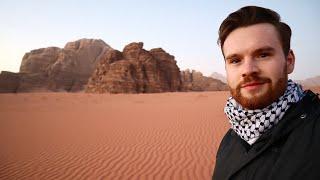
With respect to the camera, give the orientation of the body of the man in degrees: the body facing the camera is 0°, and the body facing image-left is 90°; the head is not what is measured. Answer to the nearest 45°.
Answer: approximately 45°
